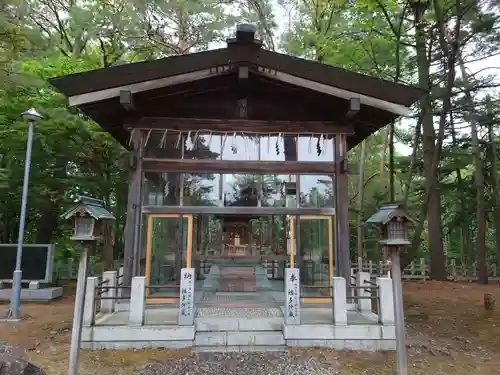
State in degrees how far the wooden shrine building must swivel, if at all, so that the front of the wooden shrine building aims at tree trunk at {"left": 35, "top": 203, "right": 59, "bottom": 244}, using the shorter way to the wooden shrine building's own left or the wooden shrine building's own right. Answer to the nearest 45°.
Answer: approximately 135° to the wooden shrine building's own right

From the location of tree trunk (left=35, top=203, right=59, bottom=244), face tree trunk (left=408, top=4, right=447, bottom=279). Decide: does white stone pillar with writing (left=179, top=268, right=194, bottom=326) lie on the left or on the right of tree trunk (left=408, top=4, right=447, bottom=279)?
right

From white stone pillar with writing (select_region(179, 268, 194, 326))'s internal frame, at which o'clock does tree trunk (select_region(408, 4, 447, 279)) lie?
The tree trunk is roughly at 8 o'clock from the white stone pillar with writing.

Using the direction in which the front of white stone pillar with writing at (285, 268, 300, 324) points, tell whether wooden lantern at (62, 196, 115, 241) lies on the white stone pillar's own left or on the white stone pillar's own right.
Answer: on the white stone pillar's own right

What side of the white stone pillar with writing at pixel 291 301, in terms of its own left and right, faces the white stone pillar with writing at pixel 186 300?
right

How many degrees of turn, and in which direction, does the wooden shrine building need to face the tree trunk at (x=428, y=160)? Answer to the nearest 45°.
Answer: approximately 135° to its left
